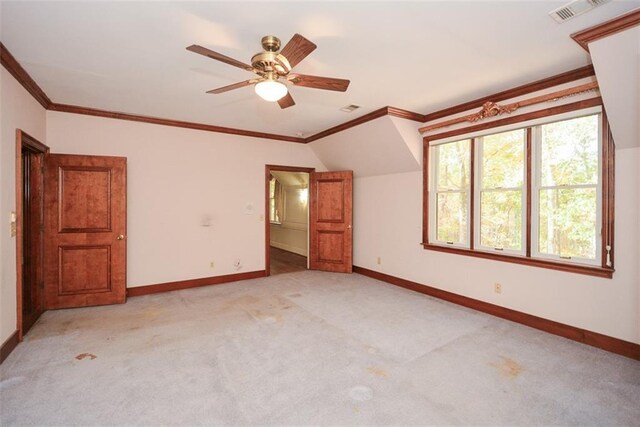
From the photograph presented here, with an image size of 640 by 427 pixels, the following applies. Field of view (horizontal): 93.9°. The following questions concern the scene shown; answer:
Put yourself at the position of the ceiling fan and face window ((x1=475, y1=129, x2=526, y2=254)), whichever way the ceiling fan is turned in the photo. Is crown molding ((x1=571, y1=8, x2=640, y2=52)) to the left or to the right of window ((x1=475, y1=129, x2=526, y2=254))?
right

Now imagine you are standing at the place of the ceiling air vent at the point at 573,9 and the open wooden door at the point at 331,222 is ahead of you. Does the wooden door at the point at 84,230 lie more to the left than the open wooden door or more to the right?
left

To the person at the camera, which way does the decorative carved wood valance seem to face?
facing the viewer and to the left of the viewer

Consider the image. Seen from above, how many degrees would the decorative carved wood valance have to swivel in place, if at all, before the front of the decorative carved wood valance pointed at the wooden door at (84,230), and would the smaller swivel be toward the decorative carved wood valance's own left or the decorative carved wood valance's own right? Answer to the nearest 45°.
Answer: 0° — it already faces it

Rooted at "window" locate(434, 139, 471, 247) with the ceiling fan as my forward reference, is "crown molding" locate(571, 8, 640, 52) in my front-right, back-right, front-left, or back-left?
front-left
